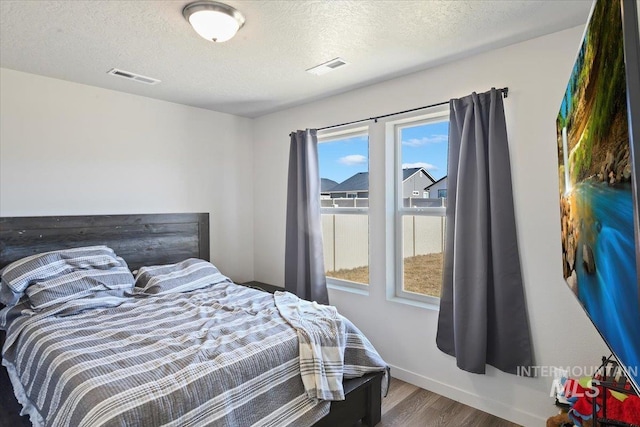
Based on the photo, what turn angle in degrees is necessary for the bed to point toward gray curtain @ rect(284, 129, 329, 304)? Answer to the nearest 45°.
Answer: approximately 90° to its left

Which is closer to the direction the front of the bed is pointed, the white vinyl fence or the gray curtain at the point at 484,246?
the gray curtain

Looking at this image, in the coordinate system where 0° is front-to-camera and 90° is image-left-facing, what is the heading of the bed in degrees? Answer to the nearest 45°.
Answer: approximately 315°

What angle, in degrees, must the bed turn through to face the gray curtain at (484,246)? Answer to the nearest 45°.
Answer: approximately 45° to its left

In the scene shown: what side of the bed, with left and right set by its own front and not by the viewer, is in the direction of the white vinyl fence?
left

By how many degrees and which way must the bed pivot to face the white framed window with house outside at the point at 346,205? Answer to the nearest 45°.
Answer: approximately 90° to its left

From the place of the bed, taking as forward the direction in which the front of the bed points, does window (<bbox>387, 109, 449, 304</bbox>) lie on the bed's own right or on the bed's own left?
on the bed's own left
